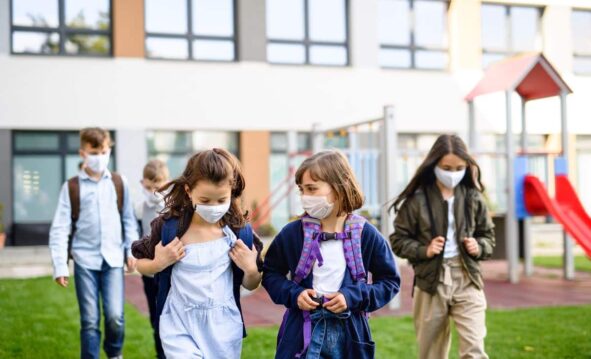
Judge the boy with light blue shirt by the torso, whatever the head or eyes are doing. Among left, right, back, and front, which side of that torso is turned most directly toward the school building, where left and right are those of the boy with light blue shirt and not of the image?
back

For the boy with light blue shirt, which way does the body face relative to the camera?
toward the camera

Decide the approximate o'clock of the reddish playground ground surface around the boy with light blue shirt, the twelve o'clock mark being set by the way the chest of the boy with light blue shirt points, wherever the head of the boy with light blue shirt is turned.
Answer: The reddish playground ground surface is roughly at 8 o'clock from the boy with light blue shirt.

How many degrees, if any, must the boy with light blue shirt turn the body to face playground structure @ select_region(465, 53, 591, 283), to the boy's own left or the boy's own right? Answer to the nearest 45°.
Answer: approximately 135° to the boy's own left

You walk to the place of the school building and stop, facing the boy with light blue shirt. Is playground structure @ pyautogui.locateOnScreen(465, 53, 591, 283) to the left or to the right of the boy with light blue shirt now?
left
